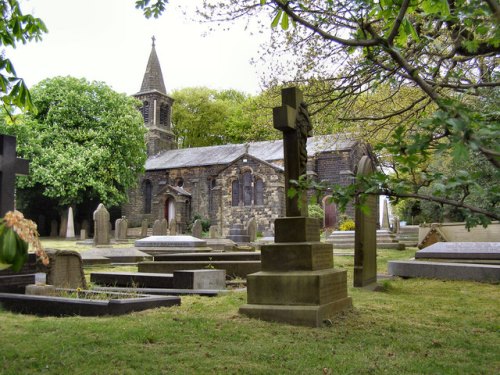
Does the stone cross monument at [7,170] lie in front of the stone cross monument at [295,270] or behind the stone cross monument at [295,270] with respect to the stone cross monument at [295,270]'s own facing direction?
behind
